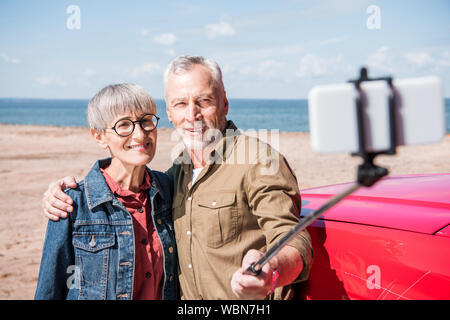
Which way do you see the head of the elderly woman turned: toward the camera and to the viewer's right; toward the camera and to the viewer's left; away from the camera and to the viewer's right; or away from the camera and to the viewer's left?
toward the camera and to the viewer's right

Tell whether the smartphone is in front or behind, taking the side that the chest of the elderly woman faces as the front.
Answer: in front

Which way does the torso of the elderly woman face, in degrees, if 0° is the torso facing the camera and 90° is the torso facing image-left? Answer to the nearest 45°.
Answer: approximately 315°
